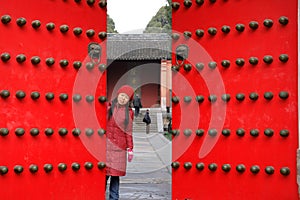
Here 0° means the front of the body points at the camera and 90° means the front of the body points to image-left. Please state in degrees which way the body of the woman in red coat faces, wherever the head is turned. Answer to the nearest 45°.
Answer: approximately 0°

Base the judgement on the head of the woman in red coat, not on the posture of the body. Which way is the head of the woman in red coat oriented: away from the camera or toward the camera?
toward the camera

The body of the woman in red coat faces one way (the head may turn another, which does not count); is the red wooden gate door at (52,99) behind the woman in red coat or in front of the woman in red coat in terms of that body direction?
in front

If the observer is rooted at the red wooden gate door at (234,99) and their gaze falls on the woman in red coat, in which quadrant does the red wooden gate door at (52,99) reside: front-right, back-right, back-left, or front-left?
front-left

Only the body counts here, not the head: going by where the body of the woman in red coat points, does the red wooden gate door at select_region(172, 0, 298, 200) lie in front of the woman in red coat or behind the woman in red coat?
in front

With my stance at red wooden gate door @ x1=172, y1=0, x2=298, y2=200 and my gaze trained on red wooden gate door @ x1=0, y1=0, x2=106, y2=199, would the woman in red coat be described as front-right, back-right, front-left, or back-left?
front-right

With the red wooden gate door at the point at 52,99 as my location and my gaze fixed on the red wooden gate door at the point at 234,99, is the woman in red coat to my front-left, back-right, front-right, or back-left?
front-left
